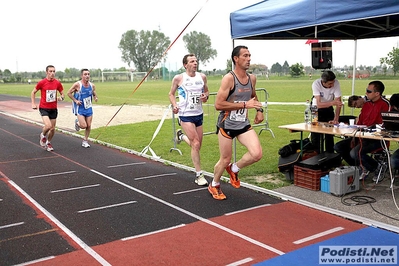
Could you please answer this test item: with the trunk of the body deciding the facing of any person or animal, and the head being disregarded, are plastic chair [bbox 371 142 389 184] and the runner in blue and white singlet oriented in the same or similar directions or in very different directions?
very different directions

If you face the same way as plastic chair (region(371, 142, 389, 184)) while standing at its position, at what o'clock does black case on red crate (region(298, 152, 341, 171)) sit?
The black case on red crate is roughly at 11 o'clock from the plastic chair.

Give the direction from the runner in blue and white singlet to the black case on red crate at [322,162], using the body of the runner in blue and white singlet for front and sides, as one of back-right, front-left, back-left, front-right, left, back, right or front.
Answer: front

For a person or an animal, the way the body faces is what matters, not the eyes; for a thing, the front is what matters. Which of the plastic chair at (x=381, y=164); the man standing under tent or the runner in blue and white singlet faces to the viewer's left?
the plastic chair

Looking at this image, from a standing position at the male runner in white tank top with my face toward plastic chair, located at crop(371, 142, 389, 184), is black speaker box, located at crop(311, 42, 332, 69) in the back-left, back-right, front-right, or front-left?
front-left

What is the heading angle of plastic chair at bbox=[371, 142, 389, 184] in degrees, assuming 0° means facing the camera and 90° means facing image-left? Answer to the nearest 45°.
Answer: approximately 90°

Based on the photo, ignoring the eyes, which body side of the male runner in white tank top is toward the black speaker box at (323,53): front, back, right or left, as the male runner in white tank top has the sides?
left

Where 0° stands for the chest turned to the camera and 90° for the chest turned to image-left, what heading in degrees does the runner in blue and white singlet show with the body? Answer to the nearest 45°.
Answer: approximately 315°

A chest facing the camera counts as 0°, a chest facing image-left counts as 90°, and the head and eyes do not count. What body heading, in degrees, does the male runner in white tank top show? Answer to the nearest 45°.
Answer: approximately 315°
